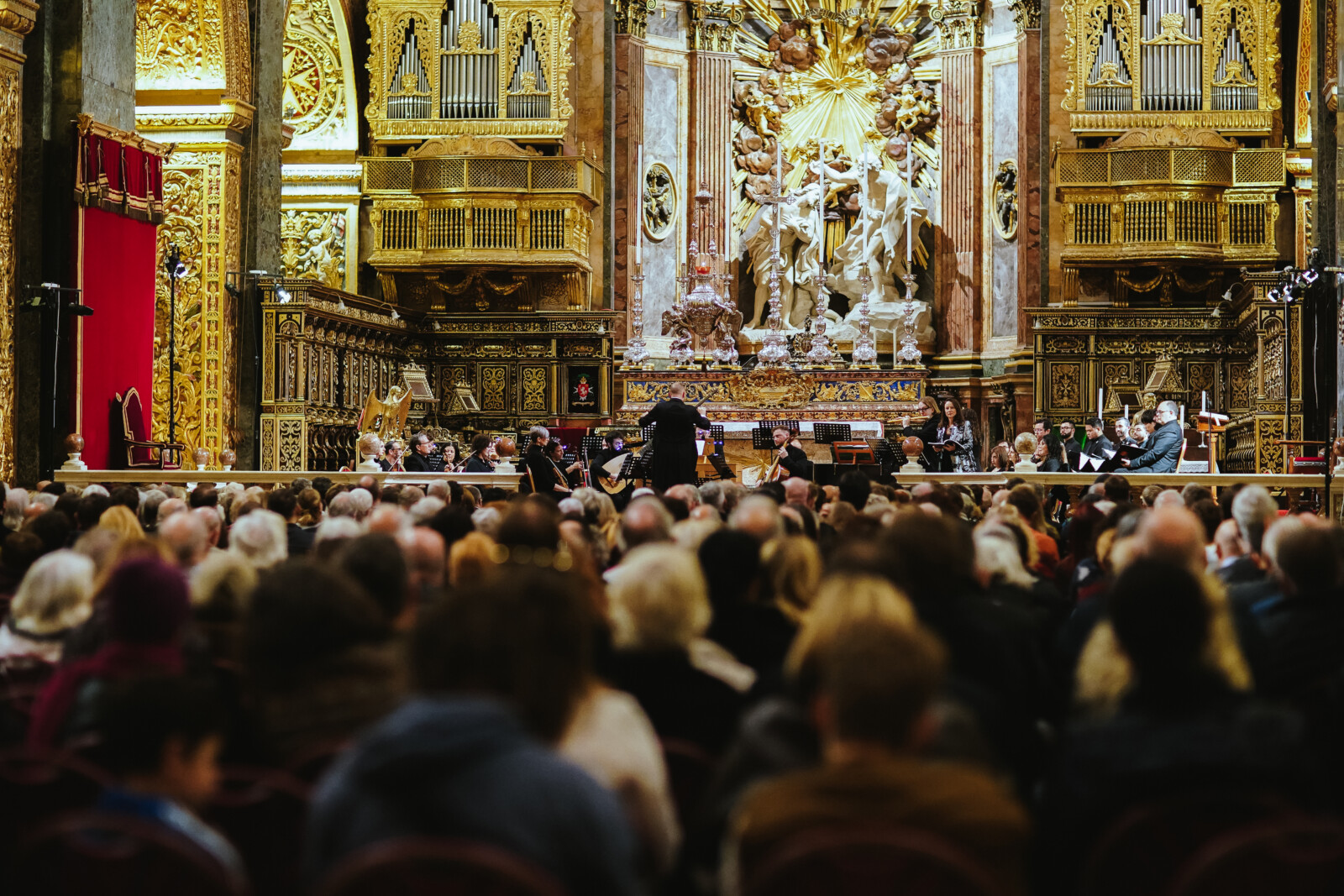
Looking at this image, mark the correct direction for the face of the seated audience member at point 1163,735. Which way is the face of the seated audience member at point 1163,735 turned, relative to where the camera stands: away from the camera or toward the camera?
away from the camera

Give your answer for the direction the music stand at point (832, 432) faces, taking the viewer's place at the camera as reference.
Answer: facing away from the viewer

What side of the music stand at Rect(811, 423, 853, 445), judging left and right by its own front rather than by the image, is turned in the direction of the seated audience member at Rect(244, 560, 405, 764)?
back

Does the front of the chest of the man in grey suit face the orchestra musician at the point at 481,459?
yes

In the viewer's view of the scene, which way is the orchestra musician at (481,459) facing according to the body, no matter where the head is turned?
to the viewer's right

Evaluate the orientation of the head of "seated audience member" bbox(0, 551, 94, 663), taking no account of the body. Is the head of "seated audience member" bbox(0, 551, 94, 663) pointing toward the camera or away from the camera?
away from the camera

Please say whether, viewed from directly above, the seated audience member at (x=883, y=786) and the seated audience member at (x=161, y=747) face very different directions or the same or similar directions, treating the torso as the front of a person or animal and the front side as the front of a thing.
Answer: same or similar directions

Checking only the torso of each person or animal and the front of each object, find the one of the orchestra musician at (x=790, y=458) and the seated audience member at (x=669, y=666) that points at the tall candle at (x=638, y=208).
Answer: the seated audience member

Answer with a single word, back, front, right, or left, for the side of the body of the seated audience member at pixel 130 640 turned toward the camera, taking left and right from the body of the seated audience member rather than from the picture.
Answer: back

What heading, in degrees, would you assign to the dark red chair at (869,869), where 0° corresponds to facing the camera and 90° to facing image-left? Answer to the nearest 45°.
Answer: approximately 180°

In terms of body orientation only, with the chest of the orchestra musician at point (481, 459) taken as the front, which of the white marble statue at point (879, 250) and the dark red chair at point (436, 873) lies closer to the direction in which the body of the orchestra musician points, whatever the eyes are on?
the white marble statue

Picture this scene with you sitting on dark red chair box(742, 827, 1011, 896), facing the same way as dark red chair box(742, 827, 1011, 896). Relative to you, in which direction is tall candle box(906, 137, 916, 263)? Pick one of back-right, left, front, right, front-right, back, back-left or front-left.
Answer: front

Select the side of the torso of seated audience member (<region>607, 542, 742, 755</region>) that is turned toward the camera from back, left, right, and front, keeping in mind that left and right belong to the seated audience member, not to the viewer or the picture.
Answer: back

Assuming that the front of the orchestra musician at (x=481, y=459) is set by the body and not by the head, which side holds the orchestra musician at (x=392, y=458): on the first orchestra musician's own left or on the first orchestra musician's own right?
on the first orchestra musician's own right

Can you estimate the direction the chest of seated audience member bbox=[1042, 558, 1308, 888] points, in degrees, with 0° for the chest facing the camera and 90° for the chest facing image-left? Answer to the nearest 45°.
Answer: approximately 180°

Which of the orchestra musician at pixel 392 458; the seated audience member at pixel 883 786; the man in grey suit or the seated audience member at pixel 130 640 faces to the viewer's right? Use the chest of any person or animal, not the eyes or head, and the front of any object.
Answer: the orchestra musician

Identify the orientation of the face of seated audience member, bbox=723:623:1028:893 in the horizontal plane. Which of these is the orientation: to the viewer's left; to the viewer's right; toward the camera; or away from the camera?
away from the camera

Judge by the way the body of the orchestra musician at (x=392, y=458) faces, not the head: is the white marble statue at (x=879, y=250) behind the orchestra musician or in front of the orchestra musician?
in front

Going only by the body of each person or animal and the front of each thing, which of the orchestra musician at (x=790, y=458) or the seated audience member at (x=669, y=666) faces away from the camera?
the seated audience member
